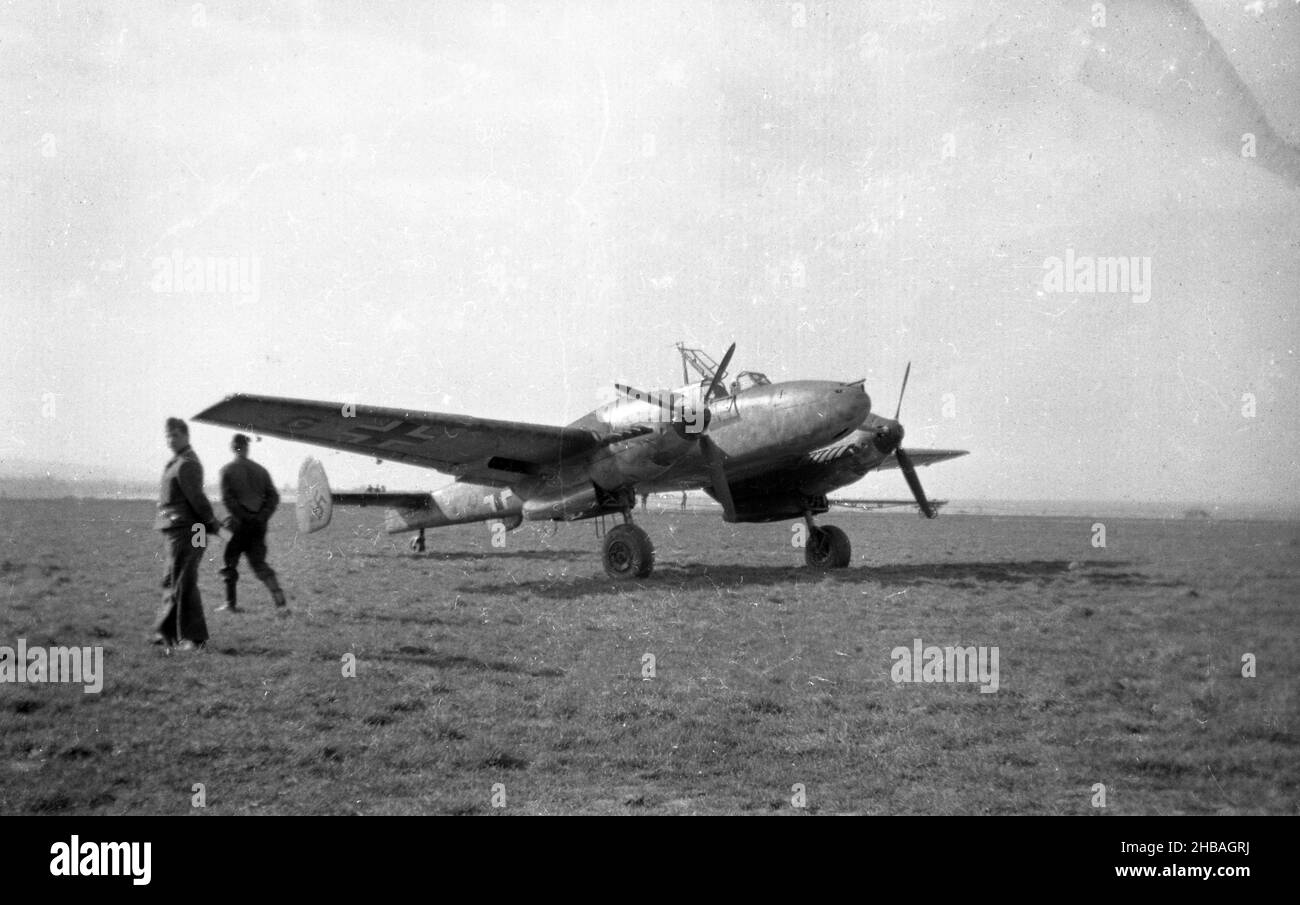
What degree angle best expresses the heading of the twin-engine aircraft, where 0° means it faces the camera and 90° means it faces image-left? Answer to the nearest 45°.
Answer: approximately 315°
